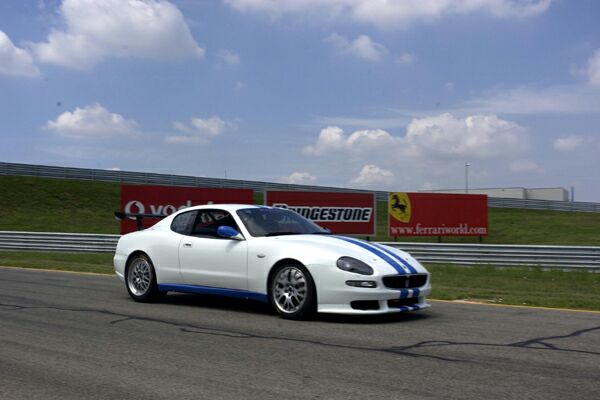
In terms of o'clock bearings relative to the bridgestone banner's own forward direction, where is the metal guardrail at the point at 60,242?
The metal guardrail is roughly at 3 o'clock from the bridgestone banner.

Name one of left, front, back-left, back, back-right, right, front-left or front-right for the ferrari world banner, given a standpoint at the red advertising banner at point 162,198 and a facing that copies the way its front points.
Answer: left

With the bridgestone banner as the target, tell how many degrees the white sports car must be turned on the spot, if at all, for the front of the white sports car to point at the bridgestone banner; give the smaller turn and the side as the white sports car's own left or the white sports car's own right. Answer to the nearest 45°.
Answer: approximately 135° to the white sports car's own left

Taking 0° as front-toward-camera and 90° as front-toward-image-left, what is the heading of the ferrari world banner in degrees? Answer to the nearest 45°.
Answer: approximately 0°

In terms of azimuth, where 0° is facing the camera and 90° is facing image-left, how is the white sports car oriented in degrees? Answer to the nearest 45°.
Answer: approximately 315°

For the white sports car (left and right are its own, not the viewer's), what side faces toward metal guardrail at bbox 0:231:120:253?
back

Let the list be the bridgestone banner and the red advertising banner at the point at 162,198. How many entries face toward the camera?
2

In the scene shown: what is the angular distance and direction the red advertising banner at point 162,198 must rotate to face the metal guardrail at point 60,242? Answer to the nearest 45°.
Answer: approximately 90° to its right
